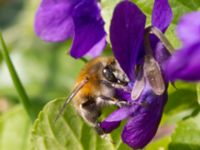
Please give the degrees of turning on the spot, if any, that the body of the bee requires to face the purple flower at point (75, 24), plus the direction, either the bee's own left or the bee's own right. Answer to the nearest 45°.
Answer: approximately 90° to the bee's own left

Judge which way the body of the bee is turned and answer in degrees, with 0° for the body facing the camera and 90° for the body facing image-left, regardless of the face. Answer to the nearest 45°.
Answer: approximately 270°
